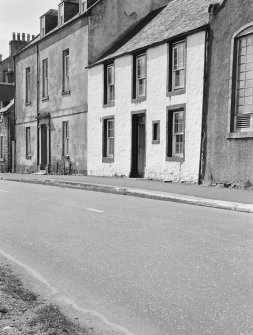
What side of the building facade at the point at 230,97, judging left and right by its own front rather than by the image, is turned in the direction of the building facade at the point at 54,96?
right

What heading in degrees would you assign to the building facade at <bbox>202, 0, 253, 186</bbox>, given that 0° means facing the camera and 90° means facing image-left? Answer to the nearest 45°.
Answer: approximately 45°

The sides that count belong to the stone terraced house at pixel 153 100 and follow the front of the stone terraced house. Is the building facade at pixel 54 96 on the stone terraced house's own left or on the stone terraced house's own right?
on the stone terraced house's own right

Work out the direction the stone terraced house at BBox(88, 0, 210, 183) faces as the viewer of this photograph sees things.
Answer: facing the viewer and to the left of the viewer

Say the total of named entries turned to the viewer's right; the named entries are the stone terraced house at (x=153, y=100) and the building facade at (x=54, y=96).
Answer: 0

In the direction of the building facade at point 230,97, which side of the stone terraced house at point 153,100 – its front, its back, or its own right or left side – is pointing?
left

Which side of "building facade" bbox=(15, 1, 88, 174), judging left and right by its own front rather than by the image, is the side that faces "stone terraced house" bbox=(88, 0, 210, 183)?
left

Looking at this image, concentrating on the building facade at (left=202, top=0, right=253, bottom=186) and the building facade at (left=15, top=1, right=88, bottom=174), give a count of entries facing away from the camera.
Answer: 0
